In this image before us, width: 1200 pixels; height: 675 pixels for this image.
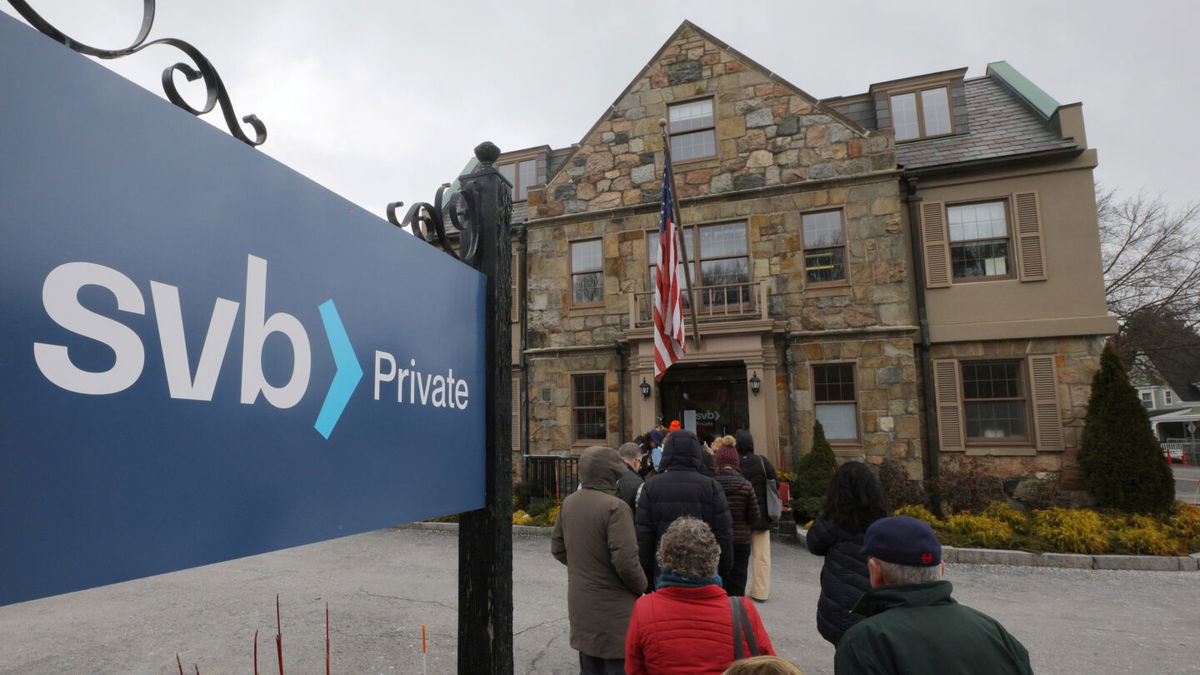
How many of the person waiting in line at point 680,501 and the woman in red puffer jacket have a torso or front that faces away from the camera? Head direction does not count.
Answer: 2

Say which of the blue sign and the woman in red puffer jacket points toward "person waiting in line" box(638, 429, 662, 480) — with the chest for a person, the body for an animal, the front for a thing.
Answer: the woman in red puffer jacket

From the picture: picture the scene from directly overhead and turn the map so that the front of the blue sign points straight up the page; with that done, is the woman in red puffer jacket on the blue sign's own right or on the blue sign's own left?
on the blue sign's own left

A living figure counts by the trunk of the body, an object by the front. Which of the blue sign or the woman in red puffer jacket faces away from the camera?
the woman in red puffer jacket

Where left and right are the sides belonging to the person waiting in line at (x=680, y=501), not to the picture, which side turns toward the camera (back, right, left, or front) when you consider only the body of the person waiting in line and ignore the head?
back

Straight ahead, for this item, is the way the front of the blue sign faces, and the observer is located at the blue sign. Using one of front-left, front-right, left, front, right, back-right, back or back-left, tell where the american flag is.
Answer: left

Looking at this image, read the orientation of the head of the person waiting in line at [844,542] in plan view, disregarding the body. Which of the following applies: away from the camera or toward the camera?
away from the camera

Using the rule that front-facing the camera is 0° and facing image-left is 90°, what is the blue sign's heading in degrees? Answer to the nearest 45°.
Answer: approximately 315°

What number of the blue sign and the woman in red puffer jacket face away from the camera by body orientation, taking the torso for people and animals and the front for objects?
1

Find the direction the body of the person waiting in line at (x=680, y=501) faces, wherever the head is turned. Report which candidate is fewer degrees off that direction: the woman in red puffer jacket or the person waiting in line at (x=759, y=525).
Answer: the person waiting in line

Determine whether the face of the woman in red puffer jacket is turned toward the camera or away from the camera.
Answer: away from the camera

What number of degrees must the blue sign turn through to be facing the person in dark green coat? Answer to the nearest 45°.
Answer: approximately 45° to its left

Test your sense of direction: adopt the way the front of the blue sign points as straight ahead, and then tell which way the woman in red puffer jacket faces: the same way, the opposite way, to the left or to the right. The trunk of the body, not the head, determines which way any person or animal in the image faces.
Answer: to the left

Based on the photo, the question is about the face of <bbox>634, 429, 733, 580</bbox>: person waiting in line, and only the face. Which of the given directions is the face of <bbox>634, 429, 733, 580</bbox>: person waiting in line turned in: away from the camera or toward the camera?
away from the camera

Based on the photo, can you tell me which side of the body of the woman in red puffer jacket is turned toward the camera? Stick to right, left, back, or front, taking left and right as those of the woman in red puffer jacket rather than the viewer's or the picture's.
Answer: back
